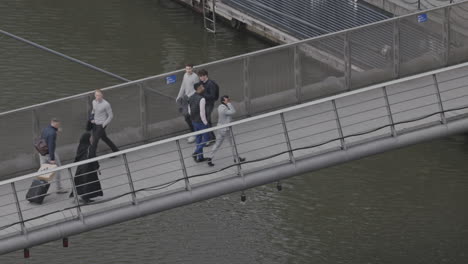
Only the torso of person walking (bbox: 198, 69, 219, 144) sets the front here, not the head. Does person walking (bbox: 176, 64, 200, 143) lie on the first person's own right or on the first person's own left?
on the first person's own right

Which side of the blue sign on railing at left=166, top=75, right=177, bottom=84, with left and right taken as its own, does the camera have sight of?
front

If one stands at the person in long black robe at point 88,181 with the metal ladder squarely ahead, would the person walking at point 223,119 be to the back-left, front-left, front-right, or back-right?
front-right

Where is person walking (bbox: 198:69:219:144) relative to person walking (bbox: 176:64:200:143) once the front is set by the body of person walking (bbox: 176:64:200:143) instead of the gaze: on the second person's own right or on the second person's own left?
on the second person's own left

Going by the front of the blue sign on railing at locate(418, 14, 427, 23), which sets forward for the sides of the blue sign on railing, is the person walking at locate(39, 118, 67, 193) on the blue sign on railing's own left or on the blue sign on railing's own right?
on the blue sign on railing's own right

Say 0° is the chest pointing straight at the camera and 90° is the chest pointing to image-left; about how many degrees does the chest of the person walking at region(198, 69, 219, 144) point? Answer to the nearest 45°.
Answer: approximately 45°

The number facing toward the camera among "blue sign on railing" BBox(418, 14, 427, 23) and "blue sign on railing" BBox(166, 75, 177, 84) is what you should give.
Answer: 2

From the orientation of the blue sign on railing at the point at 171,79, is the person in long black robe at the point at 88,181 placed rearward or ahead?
ahead

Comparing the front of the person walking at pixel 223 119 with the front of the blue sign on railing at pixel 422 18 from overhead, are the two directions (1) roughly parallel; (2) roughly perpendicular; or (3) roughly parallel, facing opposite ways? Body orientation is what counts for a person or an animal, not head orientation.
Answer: roughly perpendicular

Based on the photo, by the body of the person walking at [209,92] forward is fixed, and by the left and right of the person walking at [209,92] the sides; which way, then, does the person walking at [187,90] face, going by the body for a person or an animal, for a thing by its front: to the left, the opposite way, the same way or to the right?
the same way

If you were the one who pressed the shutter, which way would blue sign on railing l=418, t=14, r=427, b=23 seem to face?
facing the viewer
